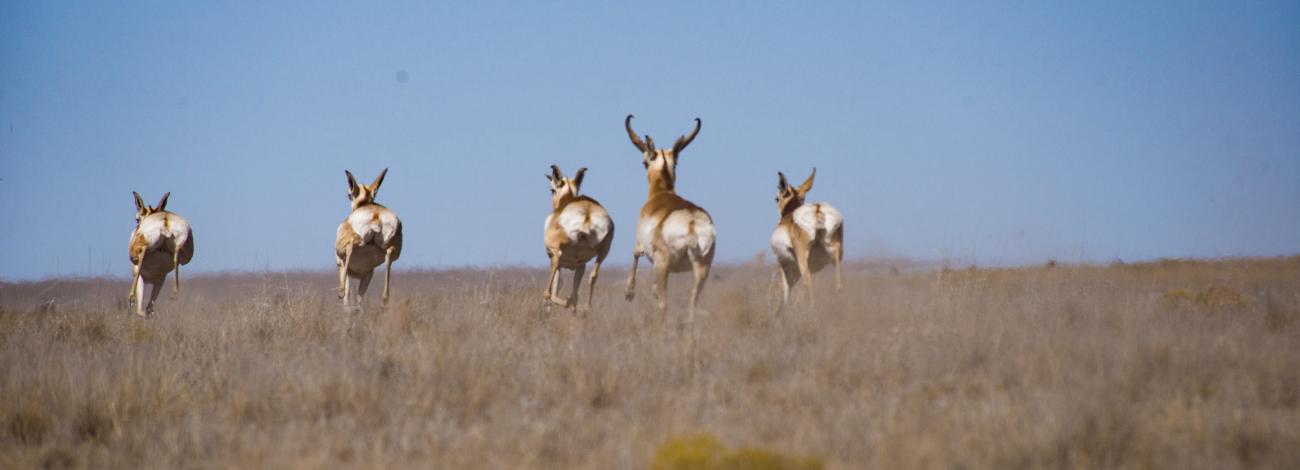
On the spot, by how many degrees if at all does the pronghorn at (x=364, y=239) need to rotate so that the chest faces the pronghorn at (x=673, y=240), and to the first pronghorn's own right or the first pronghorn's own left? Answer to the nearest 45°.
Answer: approximately 135° to the first pronghorn's own right

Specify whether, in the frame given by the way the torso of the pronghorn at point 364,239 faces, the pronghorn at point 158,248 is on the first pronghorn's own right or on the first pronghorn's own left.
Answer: on the first pronghorn's own left

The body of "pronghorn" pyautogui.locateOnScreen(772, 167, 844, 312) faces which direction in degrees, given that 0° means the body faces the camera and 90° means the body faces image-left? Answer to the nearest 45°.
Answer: approximately 135°

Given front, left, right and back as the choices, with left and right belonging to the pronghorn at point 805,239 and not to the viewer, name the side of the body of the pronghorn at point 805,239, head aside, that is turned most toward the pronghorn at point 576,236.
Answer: left

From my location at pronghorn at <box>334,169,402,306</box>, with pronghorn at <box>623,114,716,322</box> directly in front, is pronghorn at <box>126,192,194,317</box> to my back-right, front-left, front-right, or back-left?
back-right

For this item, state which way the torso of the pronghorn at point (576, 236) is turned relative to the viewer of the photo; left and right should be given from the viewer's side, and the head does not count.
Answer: facing away from the viewer and to the left of the viewer

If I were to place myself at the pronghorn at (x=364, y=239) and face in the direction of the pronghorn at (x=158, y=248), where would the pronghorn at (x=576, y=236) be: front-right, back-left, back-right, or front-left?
back-left

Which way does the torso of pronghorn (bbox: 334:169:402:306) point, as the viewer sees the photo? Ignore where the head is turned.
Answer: away from the camera
